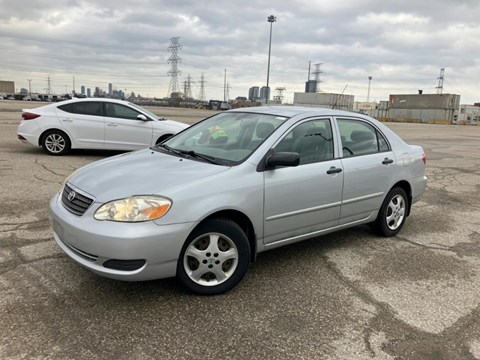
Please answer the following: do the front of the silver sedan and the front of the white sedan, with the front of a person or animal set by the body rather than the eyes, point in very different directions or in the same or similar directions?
very different directions

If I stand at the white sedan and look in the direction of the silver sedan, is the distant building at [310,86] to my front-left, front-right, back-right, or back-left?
back-left

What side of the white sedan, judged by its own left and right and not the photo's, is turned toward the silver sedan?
right

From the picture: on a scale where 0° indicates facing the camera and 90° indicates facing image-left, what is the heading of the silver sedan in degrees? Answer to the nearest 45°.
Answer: approximately 45°

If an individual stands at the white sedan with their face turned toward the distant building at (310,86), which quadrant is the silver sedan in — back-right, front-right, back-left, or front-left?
back-right

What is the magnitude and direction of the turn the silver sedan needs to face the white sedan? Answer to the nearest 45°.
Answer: approximately 90° to its right

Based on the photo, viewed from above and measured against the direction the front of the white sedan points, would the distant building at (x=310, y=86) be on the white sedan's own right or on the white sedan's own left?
on the white sedan's own left

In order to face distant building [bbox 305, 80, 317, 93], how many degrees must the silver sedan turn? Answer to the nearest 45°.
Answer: approximately 135° to its right

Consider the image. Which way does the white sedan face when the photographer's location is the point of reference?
facing to the right of the viewer

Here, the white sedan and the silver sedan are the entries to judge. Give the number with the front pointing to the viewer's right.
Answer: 1
